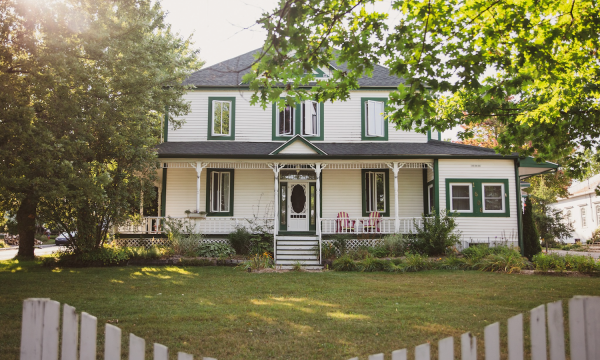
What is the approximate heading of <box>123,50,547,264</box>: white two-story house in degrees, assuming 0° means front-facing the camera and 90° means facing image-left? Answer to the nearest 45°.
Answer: approximately 0°

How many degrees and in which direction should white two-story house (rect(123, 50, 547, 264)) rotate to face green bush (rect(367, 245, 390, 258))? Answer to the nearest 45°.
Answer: approximately 45° to its left

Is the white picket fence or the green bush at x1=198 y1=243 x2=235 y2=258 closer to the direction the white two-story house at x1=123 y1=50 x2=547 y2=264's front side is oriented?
the white picket fence

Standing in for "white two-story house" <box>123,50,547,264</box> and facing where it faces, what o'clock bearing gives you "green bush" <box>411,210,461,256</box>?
The green bush is roughly at 10 o'clock from the white two-story house.

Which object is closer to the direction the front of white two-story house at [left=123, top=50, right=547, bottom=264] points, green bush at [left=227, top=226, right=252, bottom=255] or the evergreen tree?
the green bush

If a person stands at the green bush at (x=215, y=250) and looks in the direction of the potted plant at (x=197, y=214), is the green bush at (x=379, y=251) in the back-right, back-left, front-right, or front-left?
back-right

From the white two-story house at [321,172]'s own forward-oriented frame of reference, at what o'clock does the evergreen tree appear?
The evergreen tree is roughly at 9 o'clock from the white two-story house.

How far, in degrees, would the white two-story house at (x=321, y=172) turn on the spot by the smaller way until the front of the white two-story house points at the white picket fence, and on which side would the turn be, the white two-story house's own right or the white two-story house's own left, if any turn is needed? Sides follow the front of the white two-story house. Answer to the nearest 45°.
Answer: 0° — it already faces it

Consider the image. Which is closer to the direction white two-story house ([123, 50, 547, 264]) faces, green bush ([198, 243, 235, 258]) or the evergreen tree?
the green bush

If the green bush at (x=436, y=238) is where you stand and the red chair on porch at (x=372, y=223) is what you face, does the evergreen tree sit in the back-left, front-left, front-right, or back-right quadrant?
back-right
